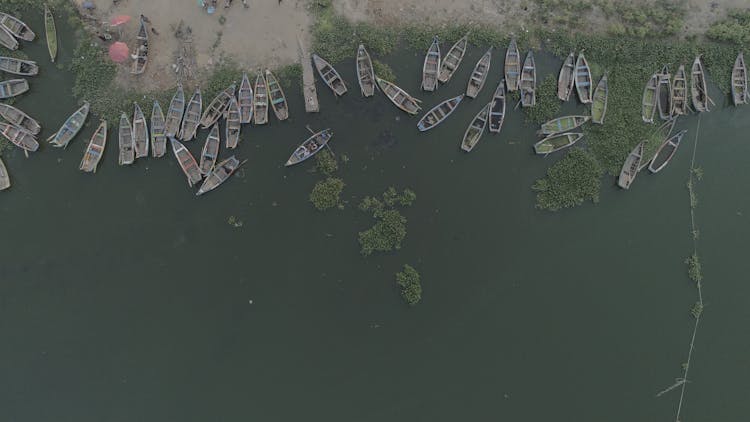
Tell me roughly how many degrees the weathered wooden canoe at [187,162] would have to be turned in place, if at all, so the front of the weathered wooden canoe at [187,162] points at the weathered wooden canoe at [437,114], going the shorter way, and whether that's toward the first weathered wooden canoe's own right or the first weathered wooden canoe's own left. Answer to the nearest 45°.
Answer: approximately 135° to the first weathered wooden canoe's own right

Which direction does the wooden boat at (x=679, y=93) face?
away from the camera

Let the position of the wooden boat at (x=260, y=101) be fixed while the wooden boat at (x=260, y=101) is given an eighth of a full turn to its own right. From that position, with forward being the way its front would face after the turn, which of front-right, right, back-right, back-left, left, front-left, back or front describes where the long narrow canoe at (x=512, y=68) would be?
front-right

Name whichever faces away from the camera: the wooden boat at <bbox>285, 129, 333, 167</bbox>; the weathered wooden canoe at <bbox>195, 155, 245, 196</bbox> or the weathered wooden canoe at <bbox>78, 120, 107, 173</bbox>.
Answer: the weathered wooden canoe at <bbox>78, 120, 107, 173</bbox>

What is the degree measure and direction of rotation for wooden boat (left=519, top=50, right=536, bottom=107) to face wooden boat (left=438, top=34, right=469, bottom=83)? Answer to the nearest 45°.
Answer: approximately 90° to its left

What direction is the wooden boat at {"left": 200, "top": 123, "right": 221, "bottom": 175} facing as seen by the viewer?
away from the camera

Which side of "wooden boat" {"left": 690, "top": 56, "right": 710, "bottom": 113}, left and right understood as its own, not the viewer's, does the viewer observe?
back

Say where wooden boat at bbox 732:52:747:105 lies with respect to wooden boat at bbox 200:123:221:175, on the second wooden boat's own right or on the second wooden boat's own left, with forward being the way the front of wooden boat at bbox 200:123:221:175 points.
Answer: on the second wooden boat's own right

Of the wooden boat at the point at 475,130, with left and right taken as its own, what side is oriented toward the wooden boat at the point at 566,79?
front

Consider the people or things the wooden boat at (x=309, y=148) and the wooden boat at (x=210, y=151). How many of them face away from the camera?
1

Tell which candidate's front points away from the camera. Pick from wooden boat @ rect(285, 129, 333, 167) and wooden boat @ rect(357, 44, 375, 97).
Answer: wooden boat @ rect(357, 44, 375, 97)

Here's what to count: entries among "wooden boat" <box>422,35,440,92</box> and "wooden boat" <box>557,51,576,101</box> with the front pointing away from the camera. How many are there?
2

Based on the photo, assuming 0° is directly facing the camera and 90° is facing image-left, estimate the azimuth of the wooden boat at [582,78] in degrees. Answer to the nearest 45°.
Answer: approximately 180°

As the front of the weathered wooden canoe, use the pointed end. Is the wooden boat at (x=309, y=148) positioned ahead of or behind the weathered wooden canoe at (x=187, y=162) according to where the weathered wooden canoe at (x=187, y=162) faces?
behind
